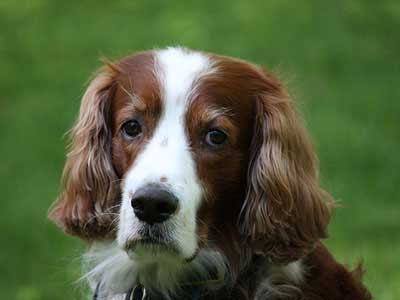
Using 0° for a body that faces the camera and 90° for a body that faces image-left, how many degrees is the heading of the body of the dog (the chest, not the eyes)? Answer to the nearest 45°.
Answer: approximately 45°
